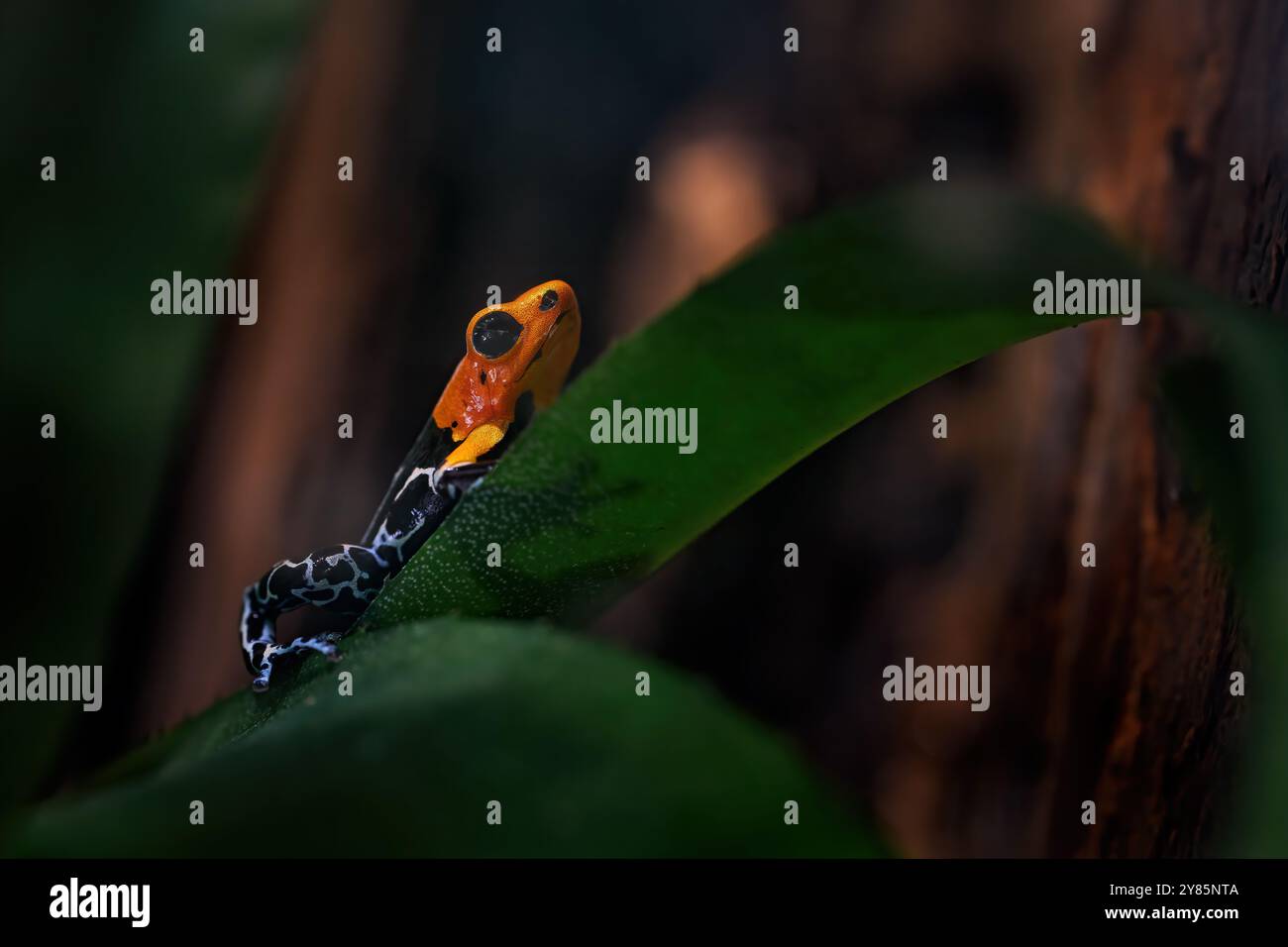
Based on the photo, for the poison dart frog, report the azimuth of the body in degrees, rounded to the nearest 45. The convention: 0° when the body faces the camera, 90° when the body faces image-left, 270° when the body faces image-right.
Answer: approximately 270°
